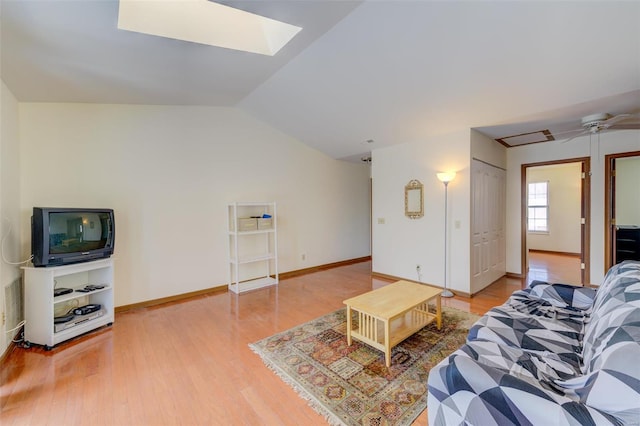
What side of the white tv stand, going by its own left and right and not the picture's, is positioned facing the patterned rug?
front

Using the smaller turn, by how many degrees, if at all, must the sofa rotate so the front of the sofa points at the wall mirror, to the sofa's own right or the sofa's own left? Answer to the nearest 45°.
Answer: approximately 45° to the sofa's own right

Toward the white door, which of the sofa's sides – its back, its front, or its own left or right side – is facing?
right

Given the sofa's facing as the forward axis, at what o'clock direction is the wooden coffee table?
The wooden coffee table is roughly at 1 o'clock from the sofa.

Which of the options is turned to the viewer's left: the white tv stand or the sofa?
the sofa

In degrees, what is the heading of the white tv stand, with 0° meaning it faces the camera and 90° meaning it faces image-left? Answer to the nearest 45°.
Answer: approximately 315°

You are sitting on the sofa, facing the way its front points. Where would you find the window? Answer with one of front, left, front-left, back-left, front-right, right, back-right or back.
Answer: right

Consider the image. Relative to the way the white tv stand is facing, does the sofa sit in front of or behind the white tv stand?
in front

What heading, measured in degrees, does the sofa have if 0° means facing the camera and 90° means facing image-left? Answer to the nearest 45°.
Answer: approximately 90°
